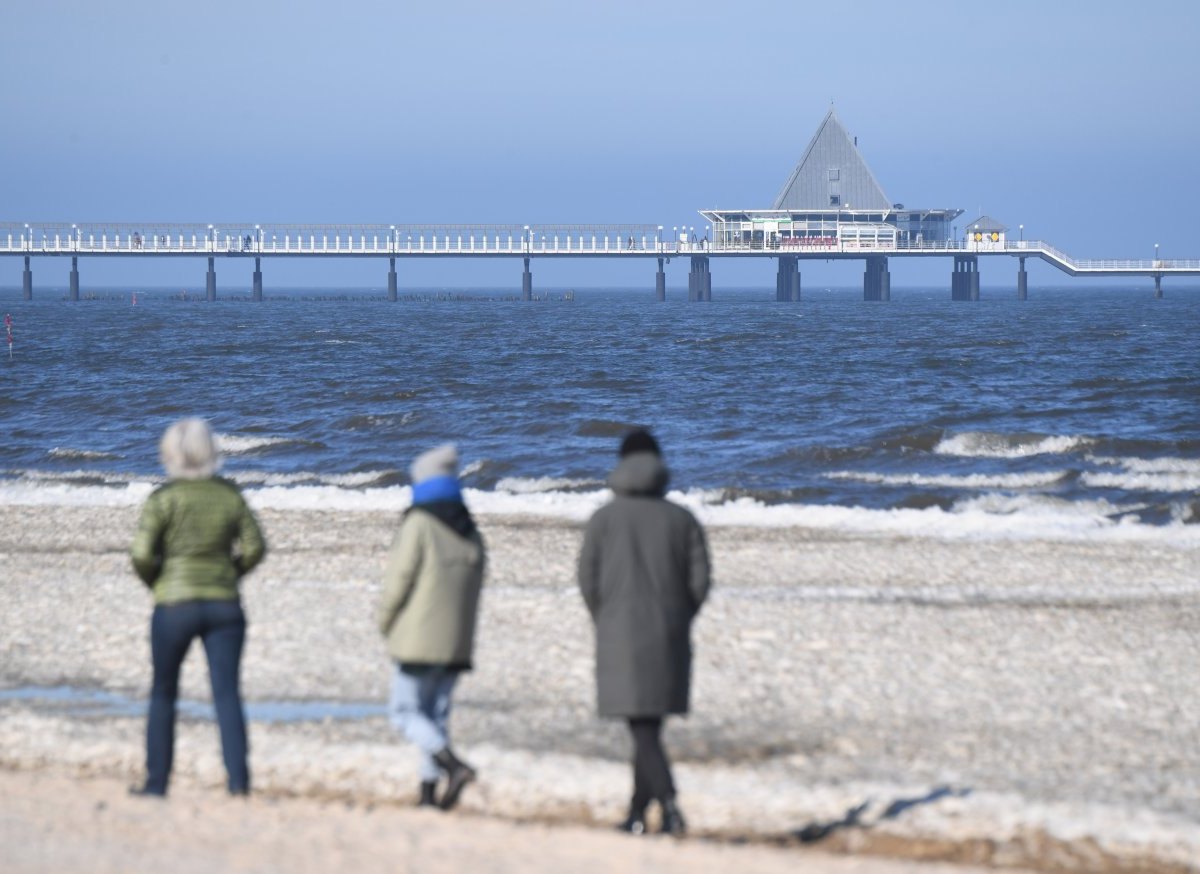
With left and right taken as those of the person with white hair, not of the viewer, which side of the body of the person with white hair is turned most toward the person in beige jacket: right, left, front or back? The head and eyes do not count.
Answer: right

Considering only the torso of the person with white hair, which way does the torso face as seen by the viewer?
away from the camera

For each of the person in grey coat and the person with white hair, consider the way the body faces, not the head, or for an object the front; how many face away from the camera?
2

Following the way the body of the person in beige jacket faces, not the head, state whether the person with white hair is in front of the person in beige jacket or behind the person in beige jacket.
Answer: in front

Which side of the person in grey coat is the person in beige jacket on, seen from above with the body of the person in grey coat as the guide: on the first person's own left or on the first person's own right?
on the first person's own left

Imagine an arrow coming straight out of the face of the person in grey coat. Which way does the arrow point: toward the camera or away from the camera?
away from the camera

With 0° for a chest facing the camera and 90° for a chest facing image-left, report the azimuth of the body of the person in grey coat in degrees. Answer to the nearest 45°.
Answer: approximately 180°

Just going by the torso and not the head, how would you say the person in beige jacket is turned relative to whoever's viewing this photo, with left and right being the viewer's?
facing away from the viewer and to the left of the viewer

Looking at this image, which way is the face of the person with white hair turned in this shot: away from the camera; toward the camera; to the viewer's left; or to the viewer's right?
away from the camera

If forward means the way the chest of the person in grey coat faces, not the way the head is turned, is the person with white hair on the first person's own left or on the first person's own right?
on the first person's own left
